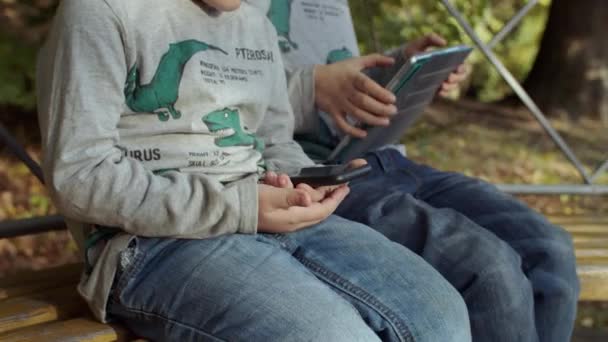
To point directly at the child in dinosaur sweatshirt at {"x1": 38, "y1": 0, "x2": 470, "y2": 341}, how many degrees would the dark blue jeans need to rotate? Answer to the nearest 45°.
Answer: approximately 90° to its right

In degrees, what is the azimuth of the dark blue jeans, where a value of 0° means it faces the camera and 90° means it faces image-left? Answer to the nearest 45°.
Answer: approximately 315°

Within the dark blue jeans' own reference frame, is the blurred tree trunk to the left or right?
on its left

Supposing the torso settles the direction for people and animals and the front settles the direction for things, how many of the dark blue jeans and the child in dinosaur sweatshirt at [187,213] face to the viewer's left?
0
